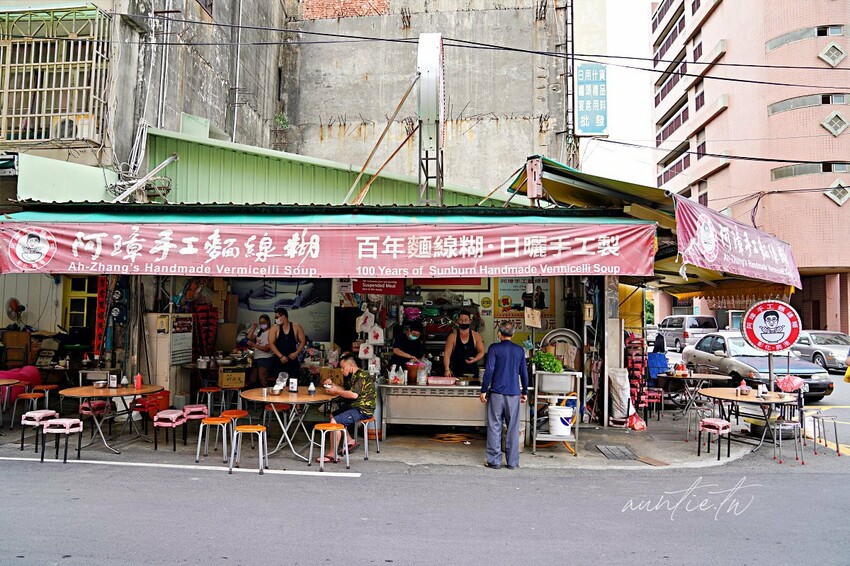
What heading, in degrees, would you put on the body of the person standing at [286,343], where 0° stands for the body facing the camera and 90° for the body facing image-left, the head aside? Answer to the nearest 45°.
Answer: approximately 0°

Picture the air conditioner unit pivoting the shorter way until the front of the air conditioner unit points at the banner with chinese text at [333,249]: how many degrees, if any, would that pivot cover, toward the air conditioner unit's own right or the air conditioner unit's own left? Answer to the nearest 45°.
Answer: approximately 45° to the air conditioner unit's own left

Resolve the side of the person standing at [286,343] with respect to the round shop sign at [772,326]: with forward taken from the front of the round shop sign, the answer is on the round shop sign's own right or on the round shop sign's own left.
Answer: on the round shop sign's own right

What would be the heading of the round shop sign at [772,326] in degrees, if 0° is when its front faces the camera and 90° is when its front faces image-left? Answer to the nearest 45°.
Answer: approximately 0°

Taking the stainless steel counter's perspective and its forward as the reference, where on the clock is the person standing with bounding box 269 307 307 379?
The person standing is roughly at 4 o'clock from the stainless steel counter.

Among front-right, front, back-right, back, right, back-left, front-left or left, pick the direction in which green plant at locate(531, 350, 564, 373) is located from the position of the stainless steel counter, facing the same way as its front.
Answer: left

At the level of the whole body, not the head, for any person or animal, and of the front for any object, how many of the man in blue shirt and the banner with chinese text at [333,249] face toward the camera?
1

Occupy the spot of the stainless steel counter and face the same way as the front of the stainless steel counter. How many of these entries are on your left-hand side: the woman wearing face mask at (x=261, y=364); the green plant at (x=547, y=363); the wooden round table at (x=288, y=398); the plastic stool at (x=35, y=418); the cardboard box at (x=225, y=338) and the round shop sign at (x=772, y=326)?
2

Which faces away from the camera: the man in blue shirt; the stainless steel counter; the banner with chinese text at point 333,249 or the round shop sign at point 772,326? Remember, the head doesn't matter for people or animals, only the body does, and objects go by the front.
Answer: the man in blue shirt

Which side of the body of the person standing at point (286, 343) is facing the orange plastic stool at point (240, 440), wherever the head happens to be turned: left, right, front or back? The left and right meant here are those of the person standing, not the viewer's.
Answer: front

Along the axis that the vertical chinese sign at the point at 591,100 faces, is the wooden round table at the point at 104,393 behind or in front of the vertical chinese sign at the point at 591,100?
in front

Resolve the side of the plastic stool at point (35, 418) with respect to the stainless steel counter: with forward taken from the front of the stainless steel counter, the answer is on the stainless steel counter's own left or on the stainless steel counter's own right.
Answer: on the stainless steel counter's own right

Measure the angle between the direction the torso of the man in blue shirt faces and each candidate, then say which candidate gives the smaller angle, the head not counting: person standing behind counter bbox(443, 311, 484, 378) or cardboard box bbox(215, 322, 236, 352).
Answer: the person standing behind counter
